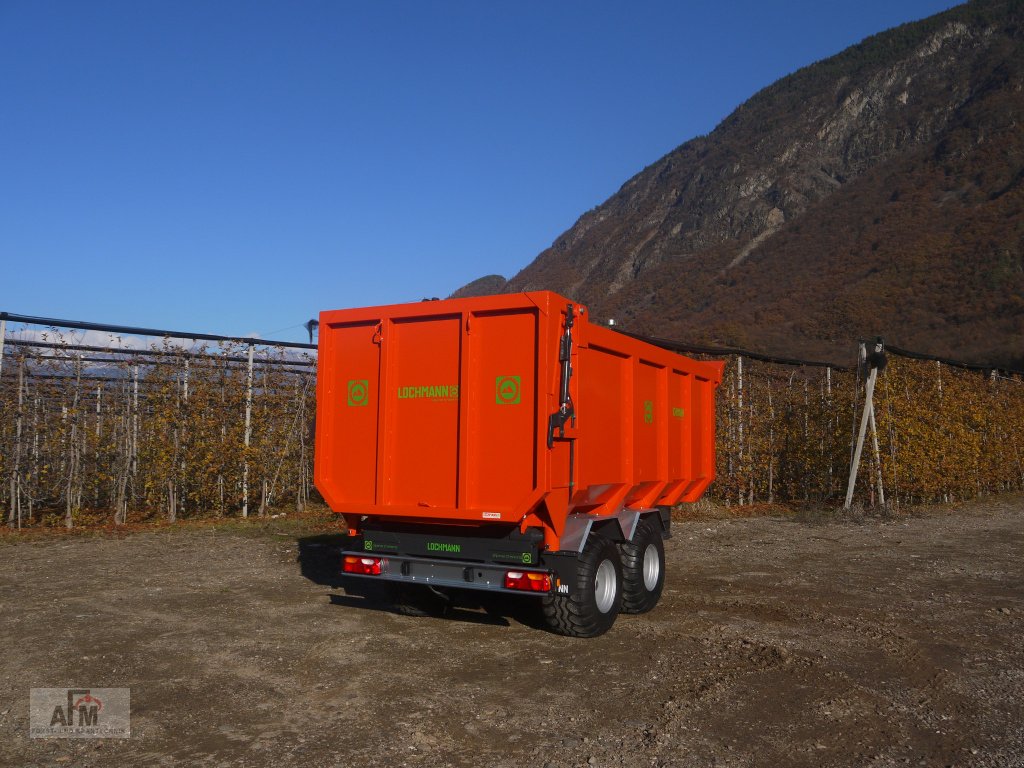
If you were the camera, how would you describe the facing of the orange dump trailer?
facing away from the viewer and to the right of the viewer

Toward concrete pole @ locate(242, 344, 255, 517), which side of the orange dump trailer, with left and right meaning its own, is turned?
left

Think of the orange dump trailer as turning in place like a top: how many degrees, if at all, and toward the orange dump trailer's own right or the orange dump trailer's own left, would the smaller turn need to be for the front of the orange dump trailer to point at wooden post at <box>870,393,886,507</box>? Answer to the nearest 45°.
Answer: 0° — it already faces it

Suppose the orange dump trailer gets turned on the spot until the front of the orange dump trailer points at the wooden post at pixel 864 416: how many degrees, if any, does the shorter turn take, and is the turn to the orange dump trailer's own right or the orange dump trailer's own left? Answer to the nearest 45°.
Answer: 0° — it already faces it

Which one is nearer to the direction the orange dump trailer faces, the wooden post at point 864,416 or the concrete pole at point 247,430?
the wooden post
